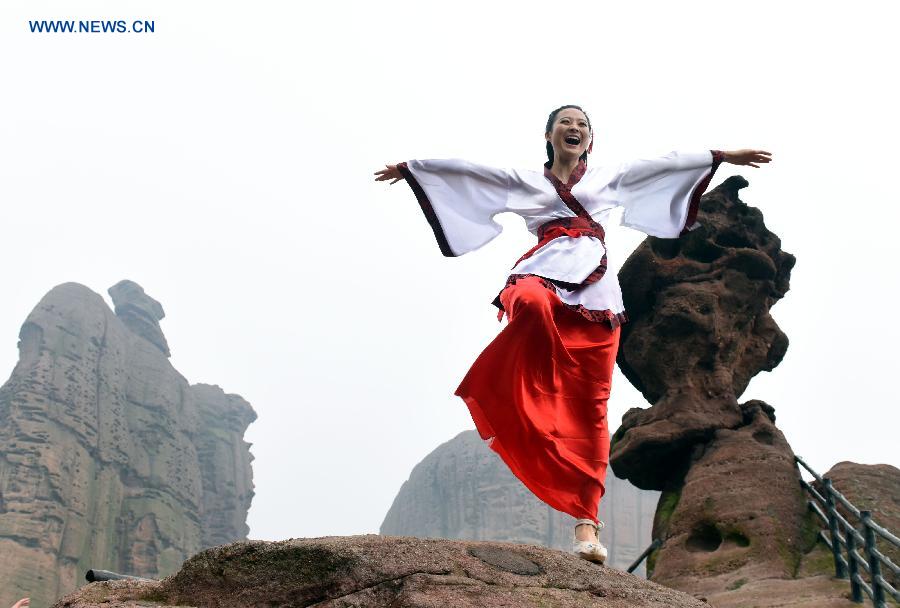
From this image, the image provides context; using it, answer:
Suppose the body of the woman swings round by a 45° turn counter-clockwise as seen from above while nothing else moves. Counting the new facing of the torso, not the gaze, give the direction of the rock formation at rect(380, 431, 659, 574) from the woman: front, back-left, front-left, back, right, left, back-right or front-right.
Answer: back-left

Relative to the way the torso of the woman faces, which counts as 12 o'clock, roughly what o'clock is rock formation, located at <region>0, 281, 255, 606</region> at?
The rock formation is roughly at 5 o'clock from the woman.

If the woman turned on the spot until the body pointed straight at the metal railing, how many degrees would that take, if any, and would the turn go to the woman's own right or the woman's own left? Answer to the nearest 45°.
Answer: approximately 135° to the woman's own left

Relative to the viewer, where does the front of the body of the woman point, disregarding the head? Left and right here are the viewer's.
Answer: facing the viewer

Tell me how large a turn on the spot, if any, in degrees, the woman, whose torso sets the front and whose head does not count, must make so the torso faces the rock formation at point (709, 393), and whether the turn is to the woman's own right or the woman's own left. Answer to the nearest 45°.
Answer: approximately 180°
